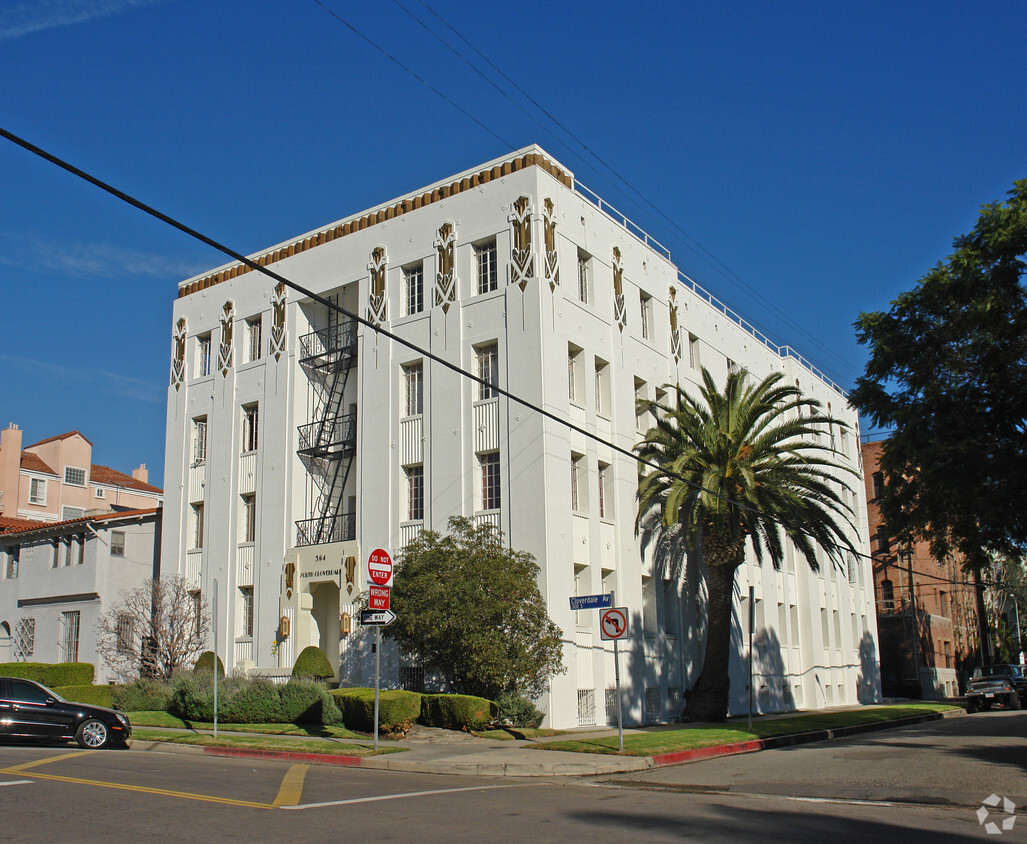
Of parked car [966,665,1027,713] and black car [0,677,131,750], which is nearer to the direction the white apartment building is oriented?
the black car

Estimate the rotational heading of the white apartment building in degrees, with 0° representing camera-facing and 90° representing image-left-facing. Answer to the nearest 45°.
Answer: approximately 45°

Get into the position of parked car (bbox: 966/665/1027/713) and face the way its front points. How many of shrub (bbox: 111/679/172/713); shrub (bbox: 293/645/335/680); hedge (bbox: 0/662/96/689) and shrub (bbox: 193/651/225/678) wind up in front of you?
4

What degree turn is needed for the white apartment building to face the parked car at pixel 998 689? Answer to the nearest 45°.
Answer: approximately 180°

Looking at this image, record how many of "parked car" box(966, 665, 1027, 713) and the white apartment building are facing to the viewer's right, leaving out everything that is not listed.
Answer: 0

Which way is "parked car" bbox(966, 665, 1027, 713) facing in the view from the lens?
facing the viewer and to the left of the viewer

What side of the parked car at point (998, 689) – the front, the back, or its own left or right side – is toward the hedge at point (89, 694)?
front
